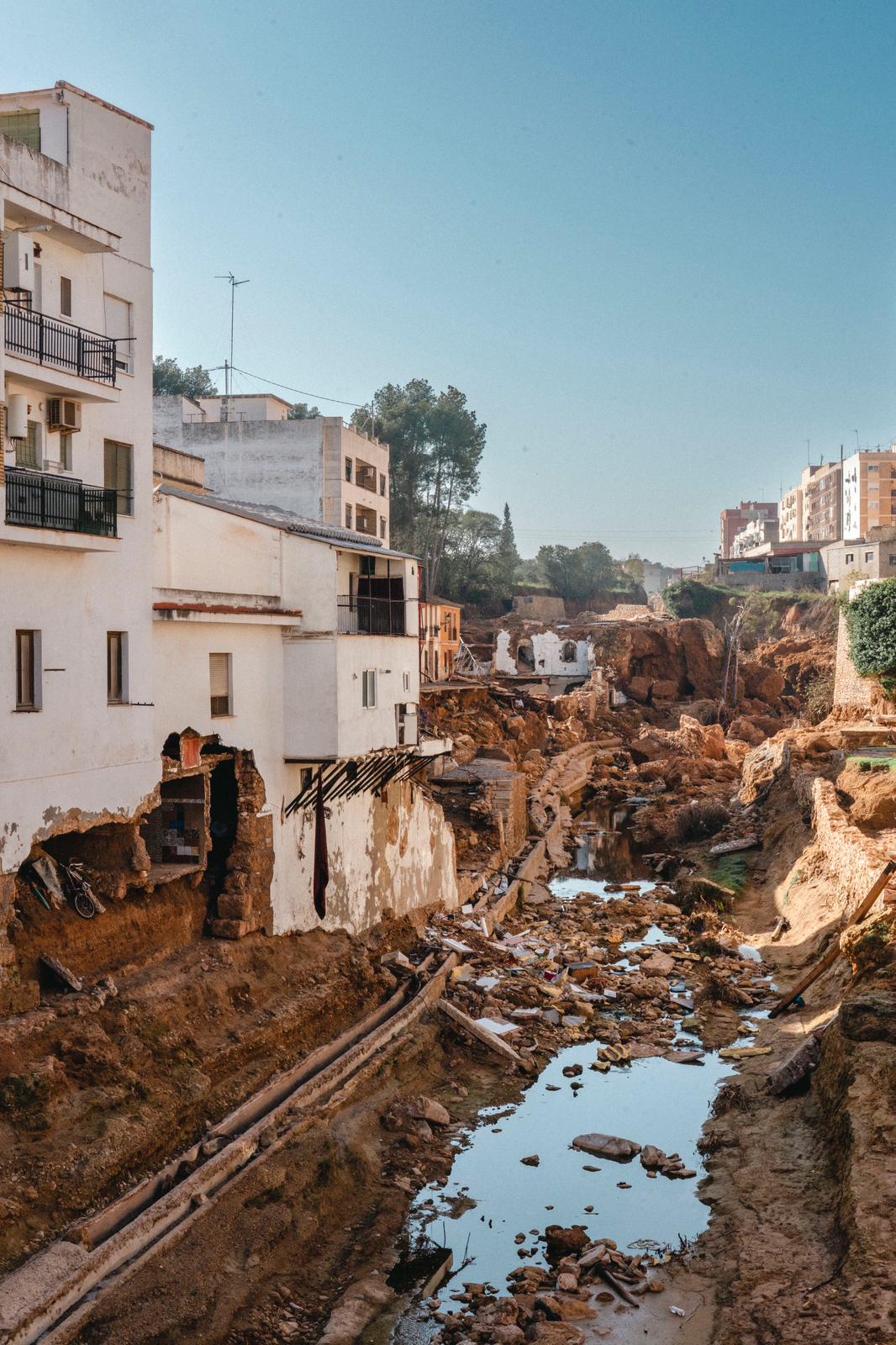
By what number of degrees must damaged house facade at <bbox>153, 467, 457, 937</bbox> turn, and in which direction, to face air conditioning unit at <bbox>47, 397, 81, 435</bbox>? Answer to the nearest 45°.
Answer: approximately 90° to its right

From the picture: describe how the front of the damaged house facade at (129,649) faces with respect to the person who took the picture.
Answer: facing the viewer and to the right of the viewer

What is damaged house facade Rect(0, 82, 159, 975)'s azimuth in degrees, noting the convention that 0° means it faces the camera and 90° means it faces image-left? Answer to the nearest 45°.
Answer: approximately 315°

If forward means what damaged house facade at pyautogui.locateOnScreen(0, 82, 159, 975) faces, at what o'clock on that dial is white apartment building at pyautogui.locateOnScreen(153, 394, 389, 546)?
The white apartment building is roughly at 8 o'clock from the damaged house facade.

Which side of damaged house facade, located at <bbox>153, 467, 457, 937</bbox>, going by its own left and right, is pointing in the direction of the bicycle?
right

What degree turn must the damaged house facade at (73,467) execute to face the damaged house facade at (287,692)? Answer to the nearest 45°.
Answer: approximately 90° to its left

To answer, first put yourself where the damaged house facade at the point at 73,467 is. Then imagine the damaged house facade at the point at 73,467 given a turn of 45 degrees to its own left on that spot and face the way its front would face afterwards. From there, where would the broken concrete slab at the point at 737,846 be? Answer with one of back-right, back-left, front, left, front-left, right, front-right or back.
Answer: front-left

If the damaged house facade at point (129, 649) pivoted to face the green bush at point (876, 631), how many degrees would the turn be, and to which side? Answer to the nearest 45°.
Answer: approximately 90° to its left

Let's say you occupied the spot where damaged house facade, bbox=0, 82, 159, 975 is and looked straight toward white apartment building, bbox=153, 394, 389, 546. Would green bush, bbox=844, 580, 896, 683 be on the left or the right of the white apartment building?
right

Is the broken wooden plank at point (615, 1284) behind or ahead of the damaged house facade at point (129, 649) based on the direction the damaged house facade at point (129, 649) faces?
ahead

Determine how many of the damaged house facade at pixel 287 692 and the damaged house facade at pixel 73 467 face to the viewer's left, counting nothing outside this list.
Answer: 0
